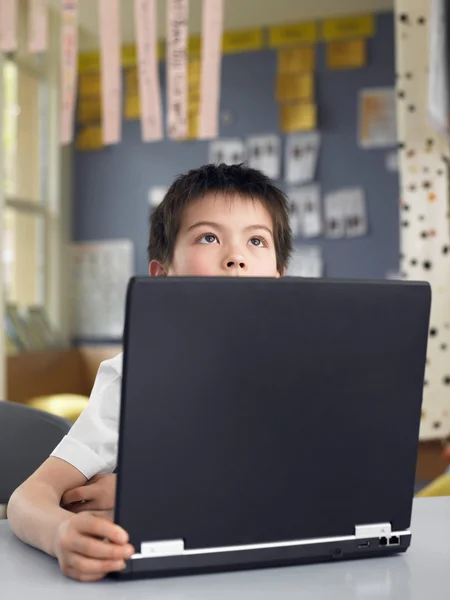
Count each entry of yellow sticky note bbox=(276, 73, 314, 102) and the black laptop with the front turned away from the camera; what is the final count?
1

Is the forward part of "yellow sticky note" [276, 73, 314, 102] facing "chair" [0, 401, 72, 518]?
yes

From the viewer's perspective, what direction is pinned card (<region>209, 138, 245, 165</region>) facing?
toward the camera

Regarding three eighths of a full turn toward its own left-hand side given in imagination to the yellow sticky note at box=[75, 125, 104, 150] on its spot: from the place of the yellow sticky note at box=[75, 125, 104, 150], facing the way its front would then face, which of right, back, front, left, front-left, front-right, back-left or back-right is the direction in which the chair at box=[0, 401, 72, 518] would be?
back-right

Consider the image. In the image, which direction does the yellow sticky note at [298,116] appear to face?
toward the camera

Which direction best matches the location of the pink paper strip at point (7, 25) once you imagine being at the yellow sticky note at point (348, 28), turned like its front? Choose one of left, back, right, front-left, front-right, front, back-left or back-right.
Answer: front-right

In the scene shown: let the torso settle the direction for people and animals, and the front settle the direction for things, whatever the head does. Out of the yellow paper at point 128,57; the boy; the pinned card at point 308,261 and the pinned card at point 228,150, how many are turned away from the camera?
0

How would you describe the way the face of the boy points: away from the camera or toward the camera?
toward the camera

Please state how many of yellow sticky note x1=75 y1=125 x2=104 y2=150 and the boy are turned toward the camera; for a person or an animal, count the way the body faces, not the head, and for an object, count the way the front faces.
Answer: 2

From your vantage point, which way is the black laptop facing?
away from the camera

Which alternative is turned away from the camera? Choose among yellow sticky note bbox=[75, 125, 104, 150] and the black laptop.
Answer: the black laptop

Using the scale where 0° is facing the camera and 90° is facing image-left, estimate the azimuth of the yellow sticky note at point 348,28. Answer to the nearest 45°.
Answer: approximately 0°

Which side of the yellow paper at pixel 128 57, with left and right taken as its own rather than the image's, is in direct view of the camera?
front

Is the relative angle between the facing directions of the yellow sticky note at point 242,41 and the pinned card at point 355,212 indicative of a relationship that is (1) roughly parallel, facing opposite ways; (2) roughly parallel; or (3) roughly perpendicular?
roughly parallel

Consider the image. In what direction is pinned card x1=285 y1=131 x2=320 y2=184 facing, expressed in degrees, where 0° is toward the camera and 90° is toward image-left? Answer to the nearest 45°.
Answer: approximately 0°
